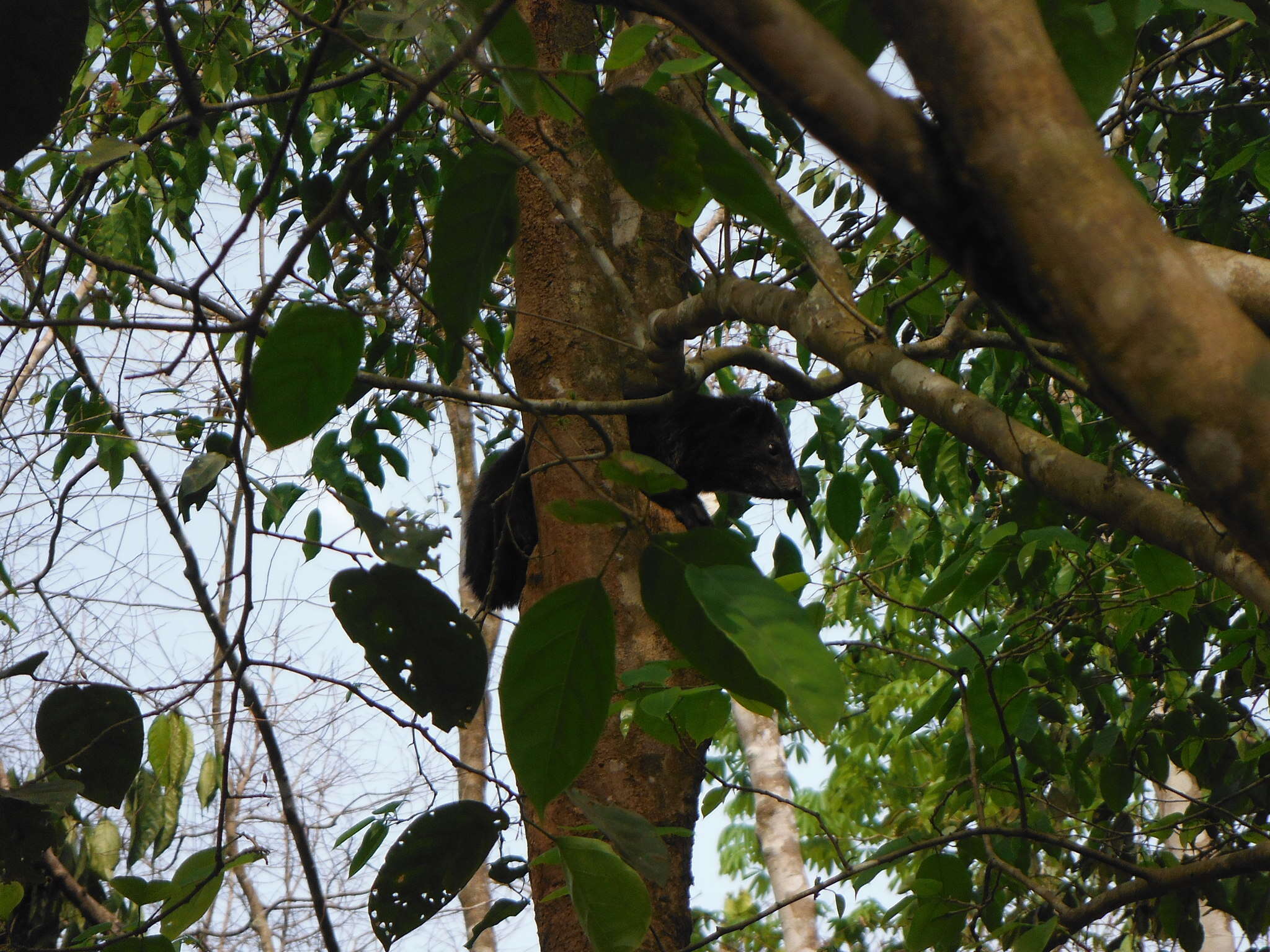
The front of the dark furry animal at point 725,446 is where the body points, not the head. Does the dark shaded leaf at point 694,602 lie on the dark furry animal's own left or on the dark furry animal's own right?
on the dark furry animal's own right

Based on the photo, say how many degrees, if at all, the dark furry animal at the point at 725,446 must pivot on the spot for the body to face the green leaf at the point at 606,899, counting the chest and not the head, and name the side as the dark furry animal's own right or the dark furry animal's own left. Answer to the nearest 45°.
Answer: approximately 90° to the dark furry animal's own right

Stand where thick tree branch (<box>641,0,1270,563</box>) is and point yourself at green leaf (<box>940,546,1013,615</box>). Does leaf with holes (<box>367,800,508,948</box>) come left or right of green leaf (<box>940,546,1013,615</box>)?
left

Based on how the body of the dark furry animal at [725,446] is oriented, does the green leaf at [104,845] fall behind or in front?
behind

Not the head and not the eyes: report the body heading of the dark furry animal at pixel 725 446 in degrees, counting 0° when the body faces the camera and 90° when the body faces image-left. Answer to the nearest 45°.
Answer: approximately 270°
